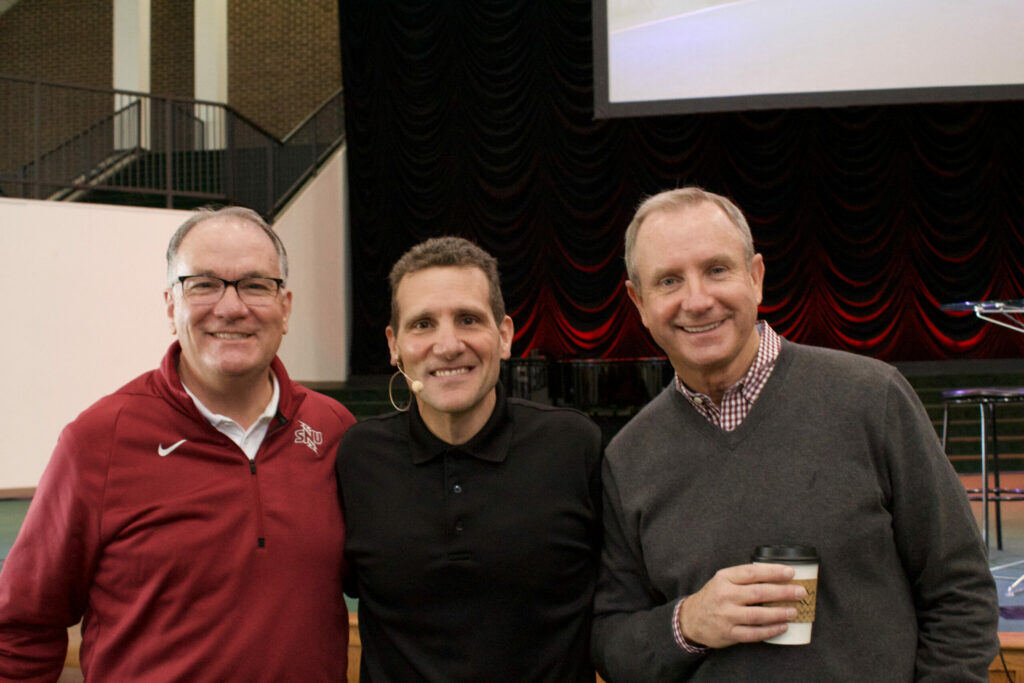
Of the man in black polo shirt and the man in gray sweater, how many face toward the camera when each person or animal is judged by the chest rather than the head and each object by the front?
2

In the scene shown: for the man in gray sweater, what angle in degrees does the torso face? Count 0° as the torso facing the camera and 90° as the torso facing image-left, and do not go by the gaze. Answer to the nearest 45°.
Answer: approximately 0°

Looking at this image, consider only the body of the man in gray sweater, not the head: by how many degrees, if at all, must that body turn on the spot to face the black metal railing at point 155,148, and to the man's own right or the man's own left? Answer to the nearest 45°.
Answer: approximately 135° to the man's own right

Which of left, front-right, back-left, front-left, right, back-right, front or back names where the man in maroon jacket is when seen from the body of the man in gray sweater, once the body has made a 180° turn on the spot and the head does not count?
left
